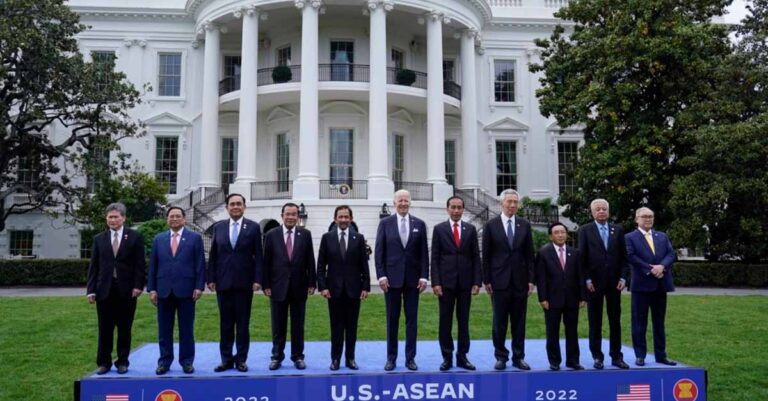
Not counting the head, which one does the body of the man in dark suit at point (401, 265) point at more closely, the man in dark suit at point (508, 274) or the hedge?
the man in dark suit

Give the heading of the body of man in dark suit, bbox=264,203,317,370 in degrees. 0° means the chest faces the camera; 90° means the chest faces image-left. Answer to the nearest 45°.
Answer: approximately 0°

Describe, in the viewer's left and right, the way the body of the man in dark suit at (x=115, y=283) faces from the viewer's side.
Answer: facing the viewer

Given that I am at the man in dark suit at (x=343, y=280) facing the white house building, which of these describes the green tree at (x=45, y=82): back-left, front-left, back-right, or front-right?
front-left

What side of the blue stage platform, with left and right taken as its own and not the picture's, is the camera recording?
front

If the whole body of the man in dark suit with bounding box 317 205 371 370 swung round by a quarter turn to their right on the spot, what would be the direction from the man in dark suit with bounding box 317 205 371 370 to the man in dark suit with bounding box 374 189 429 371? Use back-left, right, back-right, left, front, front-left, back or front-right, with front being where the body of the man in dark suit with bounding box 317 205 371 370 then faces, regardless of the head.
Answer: back

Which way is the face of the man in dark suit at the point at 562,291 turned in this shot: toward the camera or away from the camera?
toward the camera

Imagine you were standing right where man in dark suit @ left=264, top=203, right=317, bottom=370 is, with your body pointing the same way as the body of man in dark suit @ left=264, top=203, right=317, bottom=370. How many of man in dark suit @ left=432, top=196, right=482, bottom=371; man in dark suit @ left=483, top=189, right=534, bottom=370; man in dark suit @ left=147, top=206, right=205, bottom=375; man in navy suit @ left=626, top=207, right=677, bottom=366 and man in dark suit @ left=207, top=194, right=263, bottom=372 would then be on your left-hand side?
3

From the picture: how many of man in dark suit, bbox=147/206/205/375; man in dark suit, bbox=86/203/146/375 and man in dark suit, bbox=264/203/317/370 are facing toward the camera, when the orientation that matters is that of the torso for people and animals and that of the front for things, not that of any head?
3

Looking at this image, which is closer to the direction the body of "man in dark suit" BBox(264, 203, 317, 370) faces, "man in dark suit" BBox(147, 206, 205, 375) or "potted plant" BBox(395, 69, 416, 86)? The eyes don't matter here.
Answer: the man in dark suit

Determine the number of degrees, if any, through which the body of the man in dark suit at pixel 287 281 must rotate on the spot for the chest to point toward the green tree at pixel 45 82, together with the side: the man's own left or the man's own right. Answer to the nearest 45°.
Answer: approximately 135° to the man's own right

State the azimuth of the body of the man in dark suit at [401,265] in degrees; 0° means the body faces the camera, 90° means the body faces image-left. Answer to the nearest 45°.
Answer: approximately 0°

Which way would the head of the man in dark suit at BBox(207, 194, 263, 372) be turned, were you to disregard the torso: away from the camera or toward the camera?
toward the camera

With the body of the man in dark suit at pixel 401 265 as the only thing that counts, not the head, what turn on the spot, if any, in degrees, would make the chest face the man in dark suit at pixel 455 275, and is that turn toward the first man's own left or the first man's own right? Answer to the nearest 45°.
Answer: approximately 90° to the first man's own left

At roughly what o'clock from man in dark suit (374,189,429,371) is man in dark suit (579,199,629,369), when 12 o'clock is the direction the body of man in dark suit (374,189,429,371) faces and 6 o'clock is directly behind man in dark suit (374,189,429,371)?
man in dark suit (579,199,629,369) is roughly at 9 o'clock from man in dark suit (374,189,429,371).

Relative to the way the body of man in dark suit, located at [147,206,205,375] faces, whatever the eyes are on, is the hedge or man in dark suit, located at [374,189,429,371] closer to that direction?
the man in dark suit

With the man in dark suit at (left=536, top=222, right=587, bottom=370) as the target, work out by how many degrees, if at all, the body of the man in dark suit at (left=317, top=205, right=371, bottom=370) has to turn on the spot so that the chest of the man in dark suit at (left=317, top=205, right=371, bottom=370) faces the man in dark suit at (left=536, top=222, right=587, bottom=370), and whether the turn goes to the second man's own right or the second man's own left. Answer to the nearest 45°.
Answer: approximately 90° to the second man's own left

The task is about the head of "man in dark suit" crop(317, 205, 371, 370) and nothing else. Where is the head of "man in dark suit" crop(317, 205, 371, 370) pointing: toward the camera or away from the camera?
toward the camera

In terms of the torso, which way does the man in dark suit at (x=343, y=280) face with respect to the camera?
toward the camera
